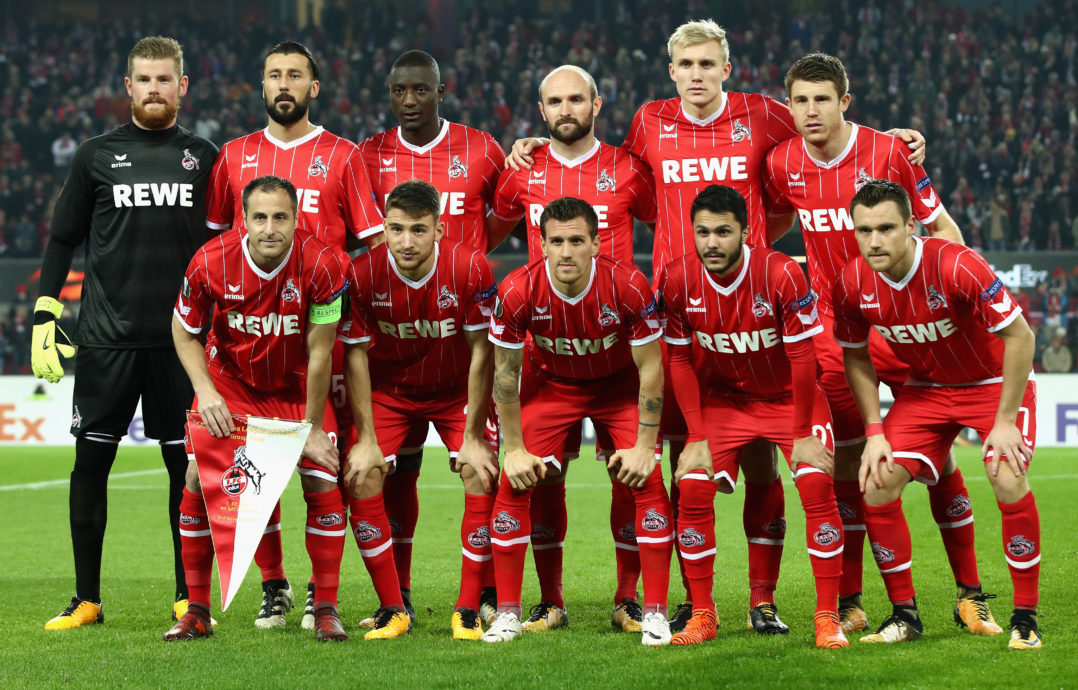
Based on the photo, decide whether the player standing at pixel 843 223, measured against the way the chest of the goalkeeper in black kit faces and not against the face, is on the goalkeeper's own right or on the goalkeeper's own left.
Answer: on the goalkeeper's own left

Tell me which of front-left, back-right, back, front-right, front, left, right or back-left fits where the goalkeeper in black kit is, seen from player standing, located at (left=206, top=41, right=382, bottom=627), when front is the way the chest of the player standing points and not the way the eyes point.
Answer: right

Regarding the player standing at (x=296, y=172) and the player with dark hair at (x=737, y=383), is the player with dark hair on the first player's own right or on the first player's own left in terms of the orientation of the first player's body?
on the first player's own left

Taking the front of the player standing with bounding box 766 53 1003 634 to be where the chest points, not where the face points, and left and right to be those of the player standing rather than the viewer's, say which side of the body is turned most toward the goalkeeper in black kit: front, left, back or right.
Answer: right

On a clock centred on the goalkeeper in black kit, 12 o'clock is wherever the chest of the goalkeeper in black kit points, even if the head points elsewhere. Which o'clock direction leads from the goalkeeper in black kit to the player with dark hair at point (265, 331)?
The player with dark hair is roughly at 11 o'clock from the goalkeeper in black kit.
